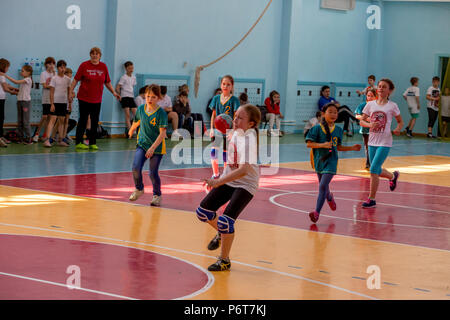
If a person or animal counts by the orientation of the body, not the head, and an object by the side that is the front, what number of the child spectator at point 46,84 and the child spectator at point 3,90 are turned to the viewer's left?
0

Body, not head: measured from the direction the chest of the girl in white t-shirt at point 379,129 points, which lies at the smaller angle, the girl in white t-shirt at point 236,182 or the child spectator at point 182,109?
the girl in white t-shirt

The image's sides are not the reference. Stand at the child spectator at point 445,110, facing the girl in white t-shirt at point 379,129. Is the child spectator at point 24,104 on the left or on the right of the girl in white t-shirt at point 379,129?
right

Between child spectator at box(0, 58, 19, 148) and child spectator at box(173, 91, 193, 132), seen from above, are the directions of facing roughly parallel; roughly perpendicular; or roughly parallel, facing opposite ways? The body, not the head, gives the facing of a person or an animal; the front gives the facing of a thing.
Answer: roughly perpendicular

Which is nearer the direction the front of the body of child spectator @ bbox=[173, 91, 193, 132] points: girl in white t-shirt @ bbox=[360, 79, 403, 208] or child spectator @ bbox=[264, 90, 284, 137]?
the girl in white t-shirt

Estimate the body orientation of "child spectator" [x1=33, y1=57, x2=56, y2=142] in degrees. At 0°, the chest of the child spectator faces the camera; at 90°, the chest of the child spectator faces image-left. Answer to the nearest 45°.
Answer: approximately 315°

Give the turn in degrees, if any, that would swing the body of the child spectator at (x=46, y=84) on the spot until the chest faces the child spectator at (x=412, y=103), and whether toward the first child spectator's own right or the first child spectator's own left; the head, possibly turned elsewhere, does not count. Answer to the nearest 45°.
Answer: approximately 90° to the first child spectator's own left

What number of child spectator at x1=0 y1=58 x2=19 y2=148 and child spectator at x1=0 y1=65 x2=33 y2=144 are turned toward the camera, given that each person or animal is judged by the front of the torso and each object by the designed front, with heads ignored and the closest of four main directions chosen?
0
